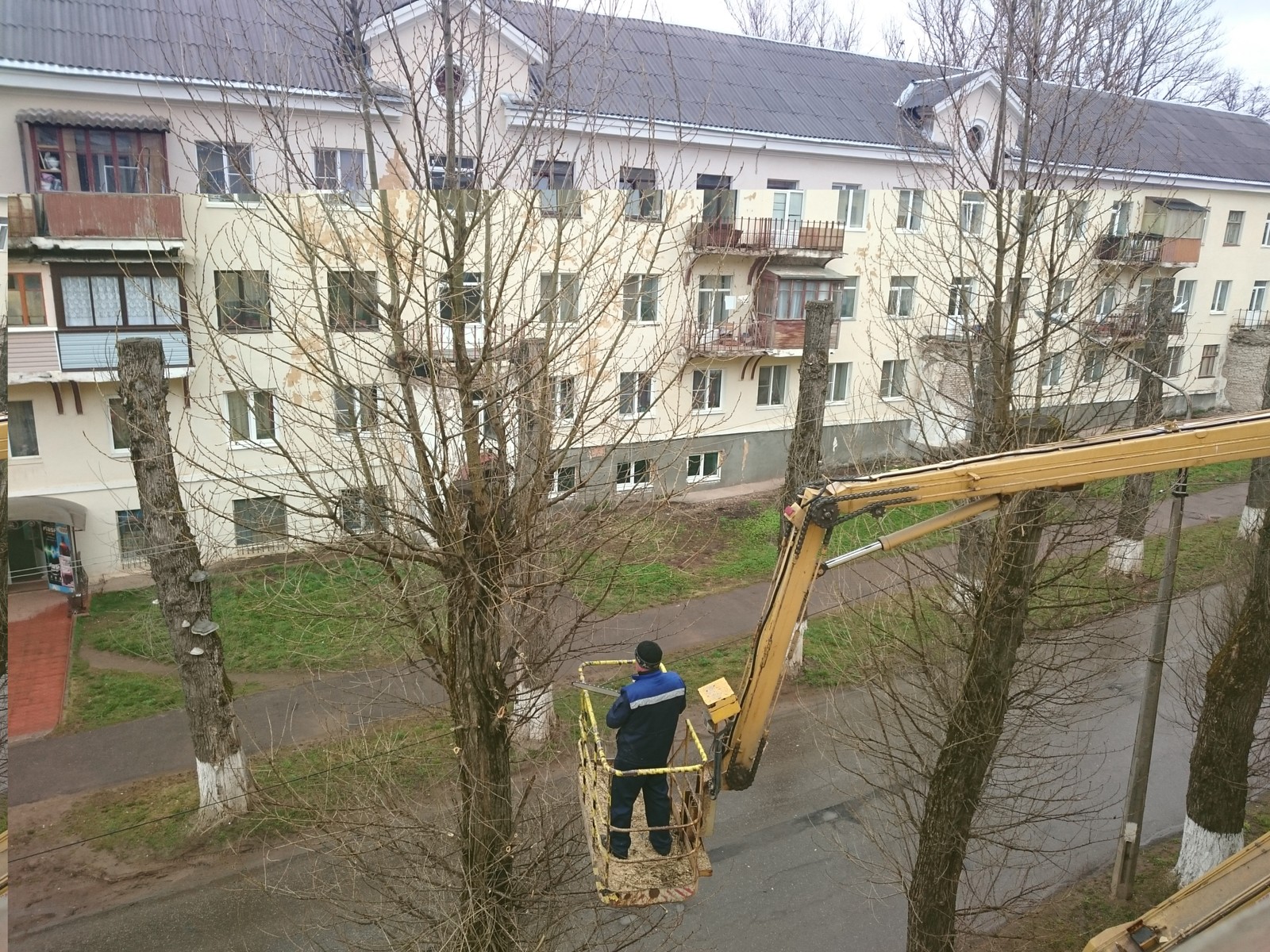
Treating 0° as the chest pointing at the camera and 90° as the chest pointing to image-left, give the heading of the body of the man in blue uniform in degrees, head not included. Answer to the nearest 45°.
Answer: approximately 135°

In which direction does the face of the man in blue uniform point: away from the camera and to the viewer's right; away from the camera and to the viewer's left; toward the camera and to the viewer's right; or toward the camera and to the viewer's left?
away from the camera and to the viewer's left
